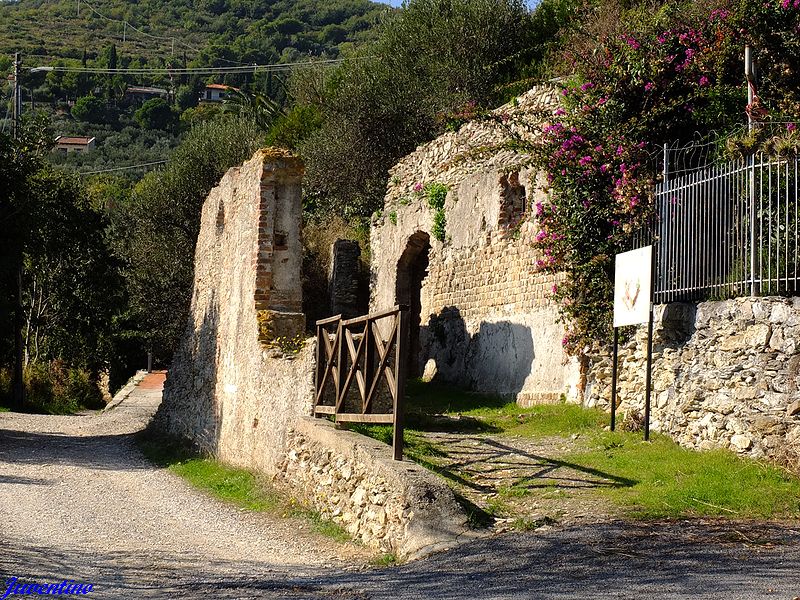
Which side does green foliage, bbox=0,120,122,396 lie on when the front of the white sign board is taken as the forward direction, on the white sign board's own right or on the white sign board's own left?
on the white sign board's own right

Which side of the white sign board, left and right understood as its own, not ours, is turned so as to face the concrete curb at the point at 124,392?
right

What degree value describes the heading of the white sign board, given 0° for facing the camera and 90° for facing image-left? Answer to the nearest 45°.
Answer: approximately 45°

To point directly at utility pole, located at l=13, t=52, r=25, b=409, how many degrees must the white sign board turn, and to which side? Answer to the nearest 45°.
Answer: approximately 90° to its right

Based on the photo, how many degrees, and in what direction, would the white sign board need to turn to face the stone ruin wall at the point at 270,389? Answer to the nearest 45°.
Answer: approximately 90° to its right

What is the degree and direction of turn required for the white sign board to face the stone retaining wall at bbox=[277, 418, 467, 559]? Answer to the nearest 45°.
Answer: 0° — it already faces it

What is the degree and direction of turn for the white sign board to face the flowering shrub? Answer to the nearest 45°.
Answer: approximately 135° to its right

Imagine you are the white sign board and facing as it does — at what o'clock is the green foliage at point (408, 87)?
The green foliage is roughly at 4 o'clock from the white sign board.

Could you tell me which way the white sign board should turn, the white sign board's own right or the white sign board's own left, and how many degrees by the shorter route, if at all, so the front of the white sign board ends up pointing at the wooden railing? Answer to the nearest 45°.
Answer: approximately 45° to the white sign board's own right
